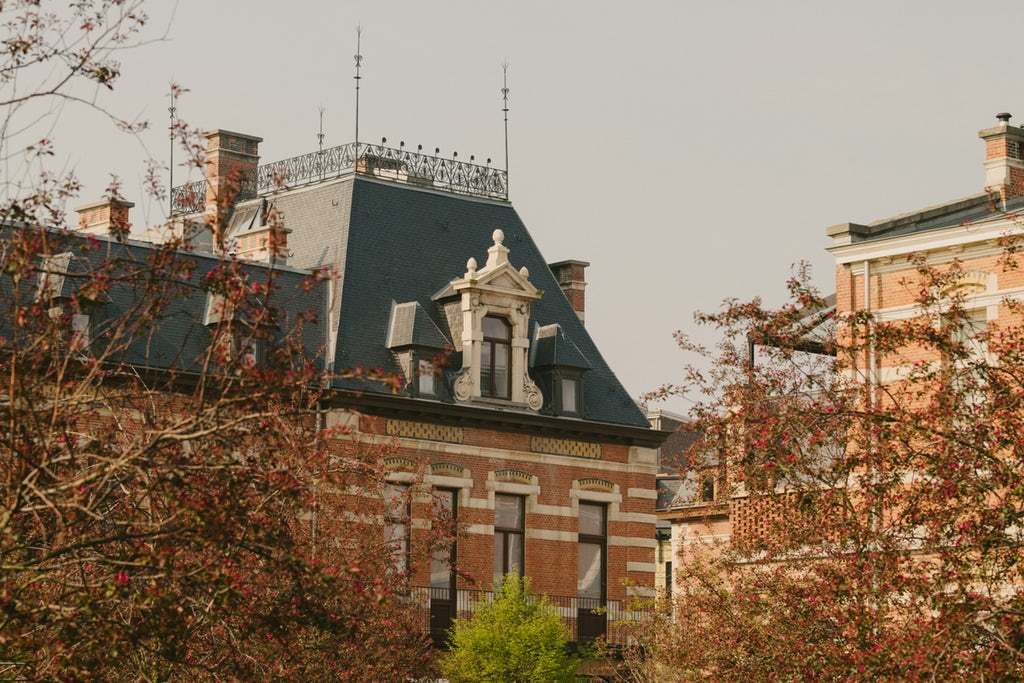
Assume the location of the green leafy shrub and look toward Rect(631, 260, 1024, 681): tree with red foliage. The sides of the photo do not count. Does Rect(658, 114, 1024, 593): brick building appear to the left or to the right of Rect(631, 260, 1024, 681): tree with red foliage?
left

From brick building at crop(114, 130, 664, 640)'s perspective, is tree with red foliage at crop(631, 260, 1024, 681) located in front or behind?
in front

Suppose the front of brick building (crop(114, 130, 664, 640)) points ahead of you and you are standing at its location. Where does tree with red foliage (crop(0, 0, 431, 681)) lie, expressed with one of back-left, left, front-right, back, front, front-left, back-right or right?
front-right

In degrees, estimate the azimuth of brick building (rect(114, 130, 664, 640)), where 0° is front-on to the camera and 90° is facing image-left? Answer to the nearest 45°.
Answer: approximately 315°

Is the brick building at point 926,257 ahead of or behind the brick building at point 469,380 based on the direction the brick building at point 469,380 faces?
ahead
